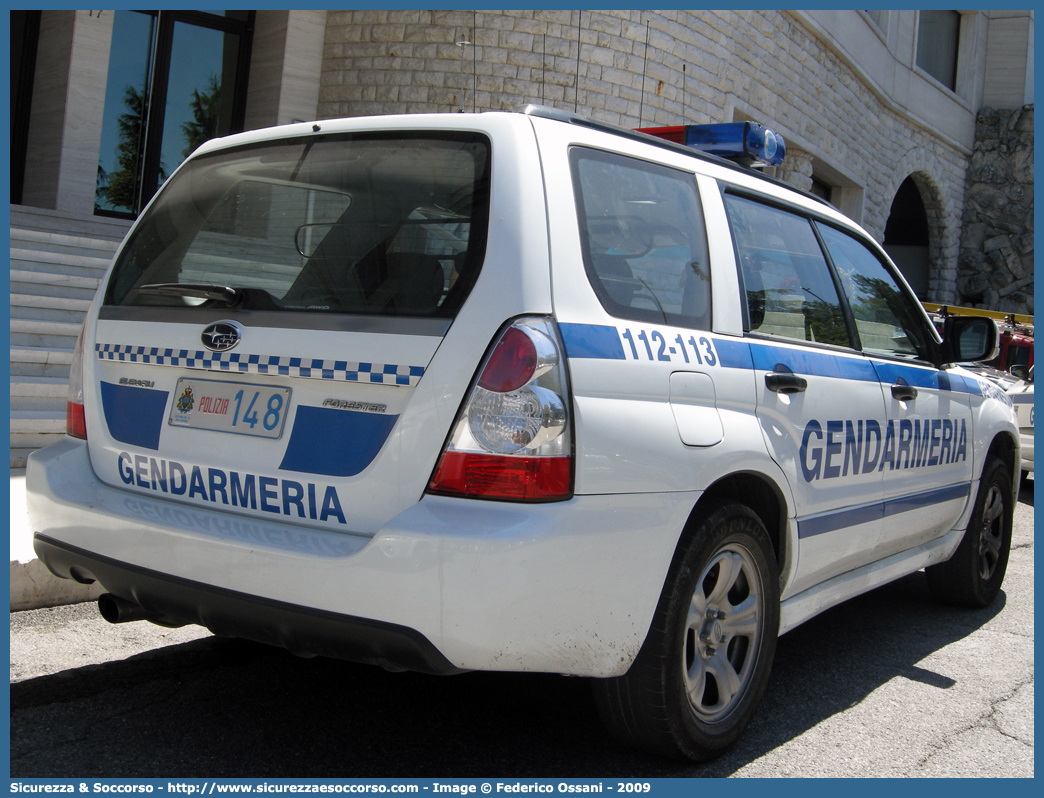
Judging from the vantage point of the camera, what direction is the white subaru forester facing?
facing away from the viewer and to the right of the viewer
